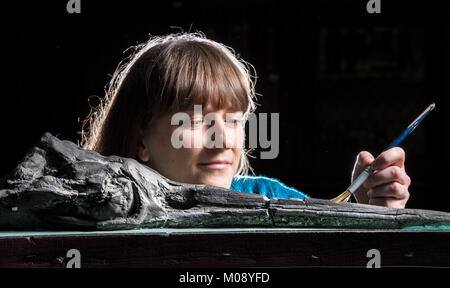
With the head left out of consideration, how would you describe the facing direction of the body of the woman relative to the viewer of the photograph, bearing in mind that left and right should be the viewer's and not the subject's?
facing the viewer and to the right of the viewer
